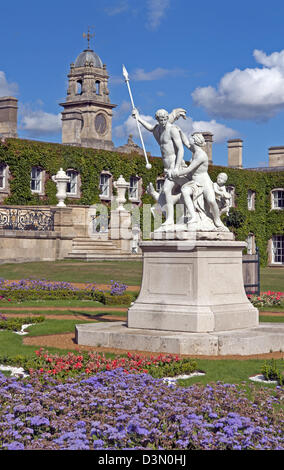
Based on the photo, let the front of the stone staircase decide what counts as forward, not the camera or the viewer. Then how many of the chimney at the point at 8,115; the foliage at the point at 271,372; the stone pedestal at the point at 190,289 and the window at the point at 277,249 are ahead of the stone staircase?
2

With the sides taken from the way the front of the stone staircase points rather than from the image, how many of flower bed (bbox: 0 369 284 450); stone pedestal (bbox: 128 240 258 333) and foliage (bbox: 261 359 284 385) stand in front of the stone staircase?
3

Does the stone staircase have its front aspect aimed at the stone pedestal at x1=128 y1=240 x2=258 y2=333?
yes

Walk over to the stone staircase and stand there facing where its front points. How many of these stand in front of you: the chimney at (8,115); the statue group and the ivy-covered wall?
1

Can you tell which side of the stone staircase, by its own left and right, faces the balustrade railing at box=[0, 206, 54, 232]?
right

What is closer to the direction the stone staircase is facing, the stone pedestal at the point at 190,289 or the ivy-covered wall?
the stone pedestal

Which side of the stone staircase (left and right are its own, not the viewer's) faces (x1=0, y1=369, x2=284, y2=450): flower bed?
front

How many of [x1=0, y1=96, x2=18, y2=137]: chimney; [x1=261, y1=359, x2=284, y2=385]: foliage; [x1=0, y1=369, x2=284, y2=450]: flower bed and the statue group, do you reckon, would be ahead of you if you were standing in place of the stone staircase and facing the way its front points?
3

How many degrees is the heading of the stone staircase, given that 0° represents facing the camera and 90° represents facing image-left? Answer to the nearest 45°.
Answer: approximately 0°

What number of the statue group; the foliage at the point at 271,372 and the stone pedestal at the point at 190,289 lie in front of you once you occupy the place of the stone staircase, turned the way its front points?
3

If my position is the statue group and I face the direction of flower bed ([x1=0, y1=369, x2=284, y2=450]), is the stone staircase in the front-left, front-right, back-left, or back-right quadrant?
back-right

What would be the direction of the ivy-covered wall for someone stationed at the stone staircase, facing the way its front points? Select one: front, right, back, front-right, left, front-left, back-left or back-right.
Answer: back

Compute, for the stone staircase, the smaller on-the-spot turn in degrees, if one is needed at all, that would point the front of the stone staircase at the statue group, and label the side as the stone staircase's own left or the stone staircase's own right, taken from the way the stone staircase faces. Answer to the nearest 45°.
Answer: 0° — it already faces it

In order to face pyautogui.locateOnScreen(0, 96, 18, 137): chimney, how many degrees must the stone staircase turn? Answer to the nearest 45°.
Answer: approximately 135° to its right
